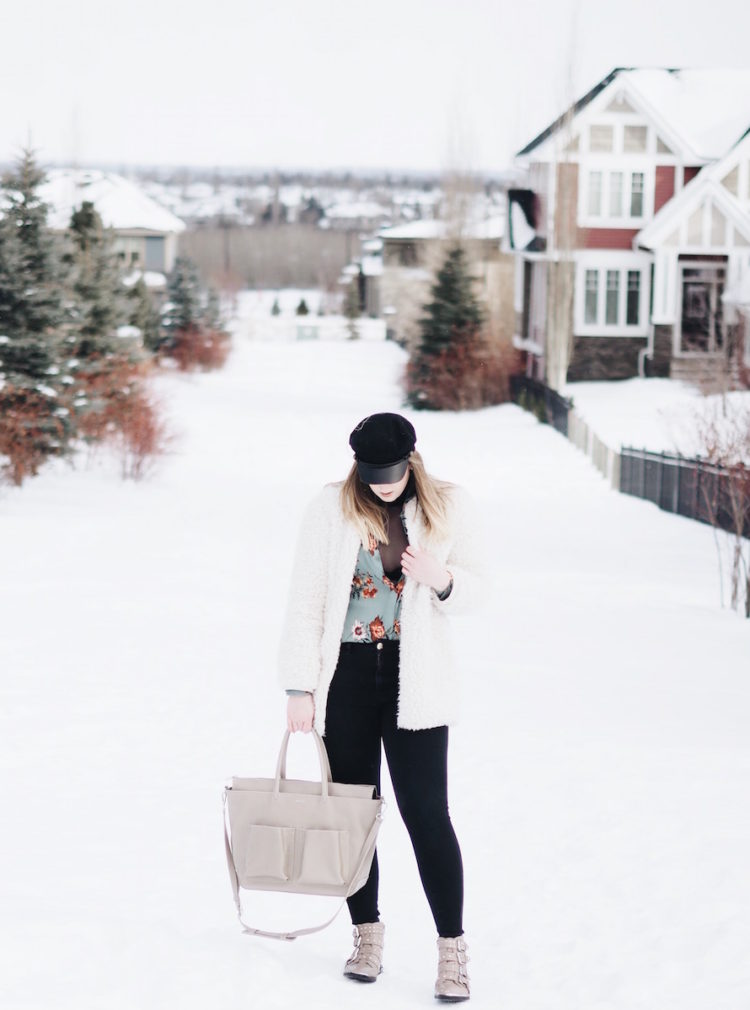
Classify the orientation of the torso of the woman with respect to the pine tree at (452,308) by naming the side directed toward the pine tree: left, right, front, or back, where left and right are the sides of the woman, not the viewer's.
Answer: back

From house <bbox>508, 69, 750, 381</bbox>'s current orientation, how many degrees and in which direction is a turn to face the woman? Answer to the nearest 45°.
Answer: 0° — it already faces them

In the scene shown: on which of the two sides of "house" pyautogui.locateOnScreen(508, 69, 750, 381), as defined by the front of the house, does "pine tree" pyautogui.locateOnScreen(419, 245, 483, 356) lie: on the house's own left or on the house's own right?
on the house's own right

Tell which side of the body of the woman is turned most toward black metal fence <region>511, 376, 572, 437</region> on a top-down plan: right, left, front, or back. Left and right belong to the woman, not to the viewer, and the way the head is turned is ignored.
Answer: back

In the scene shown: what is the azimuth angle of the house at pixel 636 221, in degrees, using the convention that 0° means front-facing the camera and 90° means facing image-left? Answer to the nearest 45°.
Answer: approximately 0°

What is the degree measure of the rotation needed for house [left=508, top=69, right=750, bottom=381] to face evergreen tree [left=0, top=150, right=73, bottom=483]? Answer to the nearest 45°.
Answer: approximately 45° to its right

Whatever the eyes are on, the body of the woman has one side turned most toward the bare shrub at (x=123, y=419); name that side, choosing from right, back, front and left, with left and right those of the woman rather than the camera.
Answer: back

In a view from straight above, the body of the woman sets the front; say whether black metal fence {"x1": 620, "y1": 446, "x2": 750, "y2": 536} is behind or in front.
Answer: behind

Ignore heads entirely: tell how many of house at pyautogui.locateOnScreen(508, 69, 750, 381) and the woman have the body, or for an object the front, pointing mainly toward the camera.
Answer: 2
